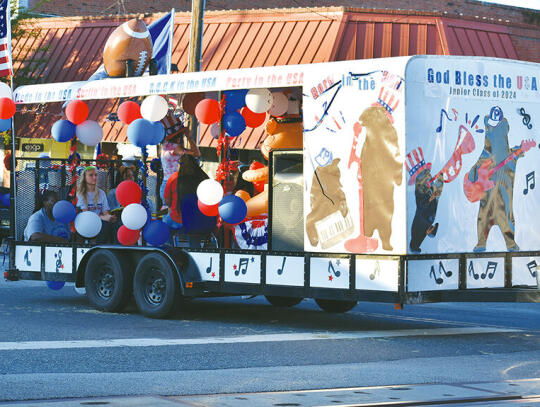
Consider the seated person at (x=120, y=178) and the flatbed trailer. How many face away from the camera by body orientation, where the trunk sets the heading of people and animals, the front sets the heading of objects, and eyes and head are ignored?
0

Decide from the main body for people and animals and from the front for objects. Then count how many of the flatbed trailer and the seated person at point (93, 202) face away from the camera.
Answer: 0

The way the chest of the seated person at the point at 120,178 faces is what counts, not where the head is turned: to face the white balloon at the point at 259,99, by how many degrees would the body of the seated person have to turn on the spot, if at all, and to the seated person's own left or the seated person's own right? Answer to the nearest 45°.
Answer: approximately 90° to the seated person's own left

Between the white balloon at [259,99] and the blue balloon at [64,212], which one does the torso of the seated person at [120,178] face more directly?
the blue balloon
